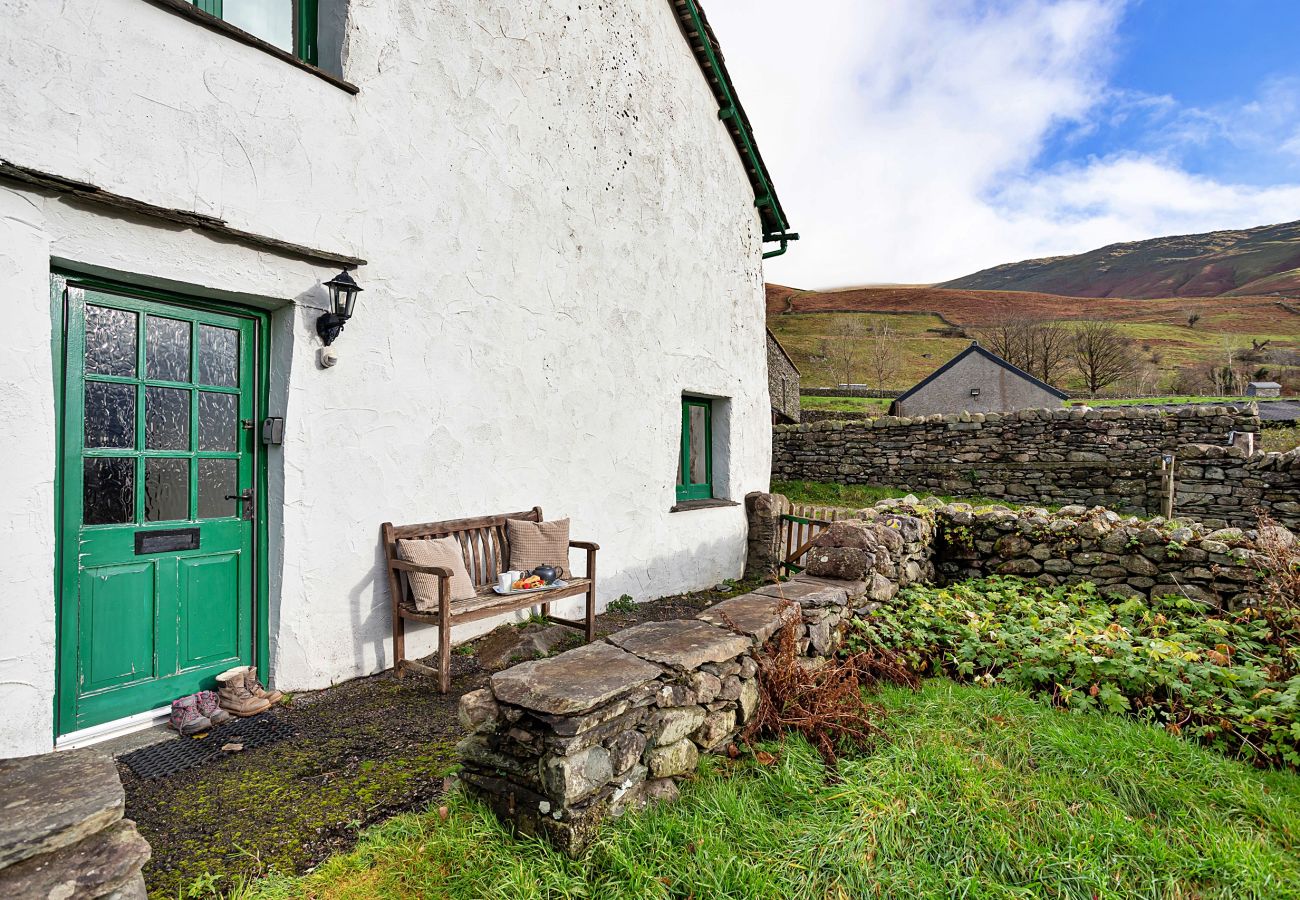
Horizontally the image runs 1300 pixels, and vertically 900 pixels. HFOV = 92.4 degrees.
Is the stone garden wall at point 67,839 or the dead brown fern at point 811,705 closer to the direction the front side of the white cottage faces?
the dead brown fern

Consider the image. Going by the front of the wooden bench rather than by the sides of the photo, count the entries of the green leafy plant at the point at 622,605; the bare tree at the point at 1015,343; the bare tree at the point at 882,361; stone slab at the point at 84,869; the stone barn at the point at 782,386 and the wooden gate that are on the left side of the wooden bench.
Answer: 5

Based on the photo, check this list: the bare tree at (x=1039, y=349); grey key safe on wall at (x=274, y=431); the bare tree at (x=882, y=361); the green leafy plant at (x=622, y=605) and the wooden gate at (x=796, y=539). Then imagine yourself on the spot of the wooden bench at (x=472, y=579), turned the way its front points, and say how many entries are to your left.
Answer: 4

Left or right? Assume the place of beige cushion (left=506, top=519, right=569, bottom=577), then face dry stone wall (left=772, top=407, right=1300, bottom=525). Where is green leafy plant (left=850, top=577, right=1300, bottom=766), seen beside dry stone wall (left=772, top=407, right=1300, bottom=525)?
right

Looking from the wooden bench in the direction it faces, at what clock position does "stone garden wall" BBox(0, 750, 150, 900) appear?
The stone garden wall is roughly at 2 o'clock from the wooden bench.

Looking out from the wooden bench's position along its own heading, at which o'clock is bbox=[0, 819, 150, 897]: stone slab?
The stone slab is roughly at 2 o'clock from the wooden bench.

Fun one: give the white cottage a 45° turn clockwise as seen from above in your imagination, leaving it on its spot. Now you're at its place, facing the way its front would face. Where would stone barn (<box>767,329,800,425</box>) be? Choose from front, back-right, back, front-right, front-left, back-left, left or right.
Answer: back-left

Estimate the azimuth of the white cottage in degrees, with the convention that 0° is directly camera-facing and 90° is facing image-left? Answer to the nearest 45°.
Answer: approximately 315°

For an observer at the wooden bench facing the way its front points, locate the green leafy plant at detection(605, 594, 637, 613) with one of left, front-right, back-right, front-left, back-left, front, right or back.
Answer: left

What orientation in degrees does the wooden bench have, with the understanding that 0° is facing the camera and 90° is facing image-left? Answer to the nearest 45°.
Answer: approximately 315°

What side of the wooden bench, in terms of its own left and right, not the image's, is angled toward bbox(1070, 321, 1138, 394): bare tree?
left

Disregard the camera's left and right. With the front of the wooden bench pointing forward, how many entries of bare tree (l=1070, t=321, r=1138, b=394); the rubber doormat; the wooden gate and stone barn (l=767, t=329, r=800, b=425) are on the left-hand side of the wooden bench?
3

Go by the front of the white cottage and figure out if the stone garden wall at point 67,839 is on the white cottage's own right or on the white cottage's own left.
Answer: on the white cottage's own right

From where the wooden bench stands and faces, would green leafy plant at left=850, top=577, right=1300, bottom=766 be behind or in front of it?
in front
